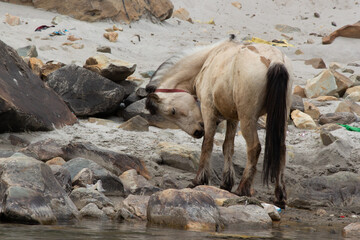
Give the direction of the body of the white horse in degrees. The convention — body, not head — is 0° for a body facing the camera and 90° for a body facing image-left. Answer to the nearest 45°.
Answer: approximately 135°

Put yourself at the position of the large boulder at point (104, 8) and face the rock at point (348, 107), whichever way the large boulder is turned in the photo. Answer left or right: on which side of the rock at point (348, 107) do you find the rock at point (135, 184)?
right

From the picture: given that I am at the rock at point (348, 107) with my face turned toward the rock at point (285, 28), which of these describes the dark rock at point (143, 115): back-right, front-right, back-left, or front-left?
back-left

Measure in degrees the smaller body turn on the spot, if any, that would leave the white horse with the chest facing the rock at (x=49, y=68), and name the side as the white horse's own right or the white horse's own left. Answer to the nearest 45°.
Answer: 0° — it already faces it

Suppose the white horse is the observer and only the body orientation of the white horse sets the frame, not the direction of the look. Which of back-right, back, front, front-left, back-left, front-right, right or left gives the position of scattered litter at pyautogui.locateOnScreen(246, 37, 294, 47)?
front-right

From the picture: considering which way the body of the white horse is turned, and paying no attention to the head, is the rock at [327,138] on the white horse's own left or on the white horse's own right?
on the white horse's own right

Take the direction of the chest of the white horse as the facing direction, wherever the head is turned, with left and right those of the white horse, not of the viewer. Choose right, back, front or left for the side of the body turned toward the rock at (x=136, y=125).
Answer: front

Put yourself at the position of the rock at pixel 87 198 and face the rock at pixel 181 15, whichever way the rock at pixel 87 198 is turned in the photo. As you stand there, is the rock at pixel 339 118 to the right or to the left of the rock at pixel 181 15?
right
